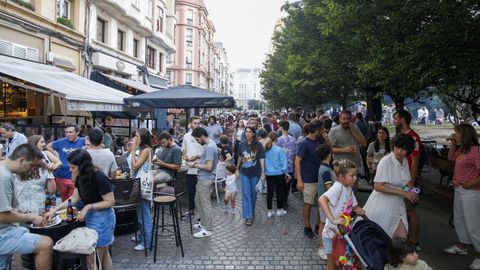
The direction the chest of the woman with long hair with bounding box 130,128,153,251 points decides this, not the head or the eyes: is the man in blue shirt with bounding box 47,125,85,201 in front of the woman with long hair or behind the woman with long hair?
in front

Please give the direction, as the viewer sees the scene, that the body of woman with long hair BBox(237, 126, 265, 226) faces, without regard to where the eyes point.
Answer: toward the camera

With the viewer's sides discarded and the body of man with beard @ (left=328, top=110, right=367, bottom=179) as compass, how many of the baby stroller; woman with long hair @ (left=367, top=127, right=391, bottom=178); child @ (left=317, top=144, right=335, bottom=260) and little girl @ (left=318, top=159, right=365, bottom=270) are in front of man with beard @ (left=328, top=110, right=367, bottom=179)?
3

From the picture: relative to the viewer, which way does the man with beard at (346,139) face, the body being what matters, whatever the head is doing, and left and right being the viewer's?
facing the viewer

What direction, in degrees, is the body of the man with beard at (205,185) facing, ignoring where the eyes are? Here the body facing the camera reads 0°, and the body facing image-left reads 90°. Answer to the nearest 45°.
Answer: approximately 90°

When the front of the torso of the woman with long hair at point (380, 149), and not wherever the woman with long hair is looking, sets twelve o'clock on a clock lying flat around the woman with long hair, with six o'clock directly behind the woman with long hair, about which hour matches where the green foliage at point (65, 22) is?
The green foliage is roughly at 2 o'clock from the woman with long hair.

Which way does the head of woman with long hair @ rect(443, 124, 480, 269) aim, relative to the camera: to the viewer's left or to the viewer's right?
to the viewer's left

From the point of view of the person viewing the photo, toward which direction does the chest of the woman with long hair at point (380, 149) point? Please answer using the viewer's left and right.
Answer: facing the viewer and to the left of the viewer

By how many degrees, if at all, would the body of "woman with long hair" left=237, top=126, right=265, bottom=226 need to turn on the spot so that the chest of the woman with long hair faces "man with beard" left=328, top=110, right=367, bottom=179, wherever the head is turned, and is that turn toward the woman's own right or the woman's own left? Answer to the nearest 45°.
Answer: approximately 90° to the woman's own left

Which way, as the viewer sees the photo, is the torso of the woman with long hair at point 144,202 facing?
to the viewer's left

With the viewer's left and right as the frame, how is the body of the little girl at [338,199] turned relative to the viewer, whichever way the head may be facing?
facing the viewer and to the right of the viewer
